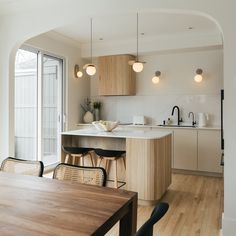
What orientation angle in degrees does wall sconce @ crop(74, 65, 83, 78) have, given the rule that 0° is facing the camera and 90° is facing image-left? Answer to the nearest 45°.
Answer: approximately 315°

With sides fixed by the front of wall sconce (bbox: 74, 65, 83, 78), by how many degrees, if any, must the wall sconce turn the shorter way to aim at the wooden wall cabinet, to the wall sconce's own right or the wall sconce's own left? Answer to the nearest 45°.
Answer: approximately 45° to the wall sconce's own left

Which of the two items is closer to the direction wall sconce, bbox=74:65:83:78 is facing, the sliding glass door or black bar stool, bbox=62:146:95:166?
the black bar stool

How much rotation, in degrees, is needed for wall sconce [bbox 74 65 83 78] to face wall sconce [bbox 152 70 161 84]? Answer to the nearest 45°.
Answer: approximately 45° to its left
